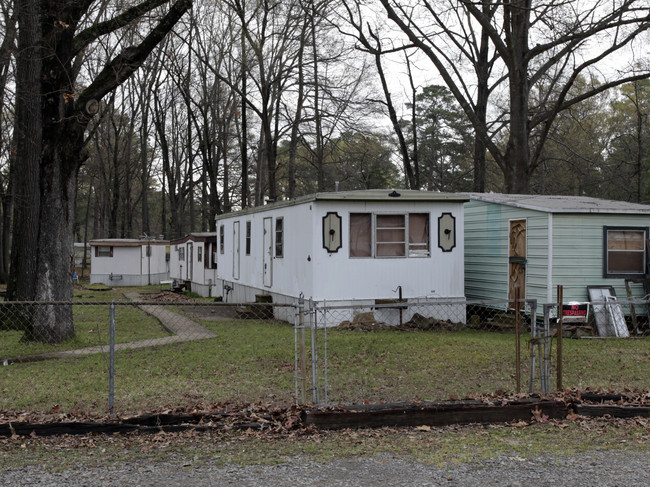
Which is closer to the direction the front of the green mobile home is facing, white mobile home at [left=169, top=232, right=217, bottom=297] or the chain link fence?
the chain link fence

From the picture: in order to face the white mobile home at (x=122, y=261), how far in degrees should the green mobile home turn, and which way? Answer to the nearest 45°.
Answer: approximately 90° to its right

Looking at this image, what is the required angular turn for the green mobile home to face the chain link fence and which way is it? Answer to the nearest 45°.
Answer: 0° — it already faces it

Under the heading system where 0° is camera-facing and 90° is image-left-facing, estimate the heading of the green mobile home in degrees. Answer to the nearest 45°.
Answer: approximately 45°

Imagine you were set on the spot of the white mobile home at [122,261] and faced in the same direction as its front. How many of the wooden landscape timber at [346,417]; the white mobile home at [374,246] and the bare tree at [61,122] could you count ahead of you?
3

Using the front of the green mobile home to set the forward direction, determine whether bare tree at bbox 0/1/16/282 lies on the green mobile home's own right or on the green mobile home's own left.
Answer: on the green mobile home's own right

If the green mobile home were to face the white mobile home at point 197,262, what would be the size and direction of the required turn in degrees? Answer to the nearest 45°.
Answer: approximately 90° to its right

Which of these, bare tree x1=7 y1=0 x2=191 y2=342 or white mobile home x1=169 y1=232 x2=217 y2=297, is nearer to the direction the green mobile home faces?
the bare tree

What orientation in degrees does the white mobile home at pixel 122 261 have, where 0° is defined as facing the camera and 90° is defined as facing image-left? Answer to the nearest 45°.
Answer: approximately 0°
